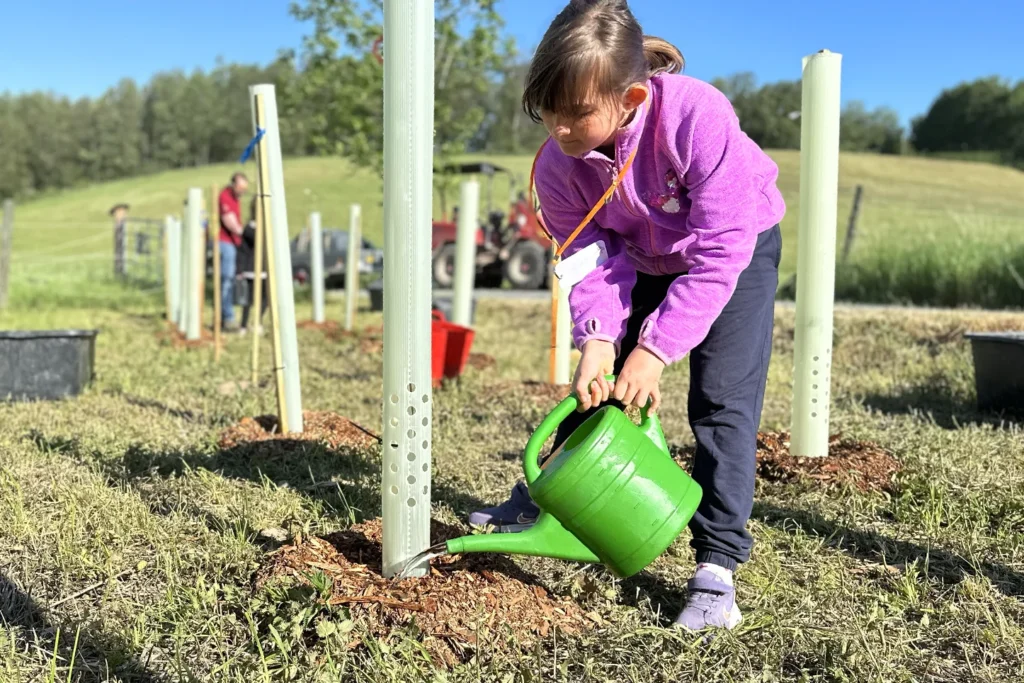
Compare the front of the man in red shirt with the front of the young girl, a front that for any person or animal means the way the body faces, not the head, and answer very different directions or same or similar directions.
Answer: very different directions

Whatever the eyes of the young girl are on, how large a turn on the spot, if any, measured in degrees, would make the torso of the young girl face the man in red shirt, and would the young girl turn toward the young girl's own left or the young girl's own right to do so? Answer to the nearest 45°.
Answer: approximately 90° to the young girl's own right

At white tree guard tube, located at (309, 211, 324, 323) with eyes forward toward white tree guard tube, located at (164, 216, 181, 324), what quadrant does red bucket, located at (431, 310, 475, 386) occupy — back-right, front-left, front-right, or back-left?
back-left

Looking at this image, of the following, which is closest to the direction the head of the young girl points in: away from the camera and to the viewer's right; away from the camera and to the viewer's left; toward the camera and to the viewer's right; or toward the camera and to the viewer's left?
toward the camera and to the viewer's left

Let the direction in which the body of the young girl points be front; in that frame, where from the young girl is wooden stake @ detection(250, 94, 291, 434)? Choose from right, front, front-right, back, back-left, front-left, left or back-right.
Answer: right

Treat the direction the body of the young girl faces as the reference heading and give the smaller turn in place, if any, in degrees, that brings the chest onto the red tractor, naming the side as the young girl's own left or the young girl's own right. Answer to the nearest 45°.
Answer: approximately 135° to the young girl's own right

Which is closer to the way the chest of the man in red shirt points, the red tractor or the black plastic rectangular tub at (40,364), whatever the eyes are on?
the red tractor

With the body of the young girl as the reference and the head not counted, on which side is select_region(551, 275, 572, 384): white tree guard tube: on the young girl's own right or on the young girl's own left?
on the young girl's own right

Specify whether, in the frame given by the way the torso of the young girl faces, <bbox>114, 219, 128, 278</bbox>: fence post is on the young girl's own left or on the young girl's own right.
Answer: on the young girl's own right

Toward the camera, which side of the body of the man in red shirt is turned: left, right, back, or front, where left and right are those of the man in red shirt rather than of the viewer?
right
